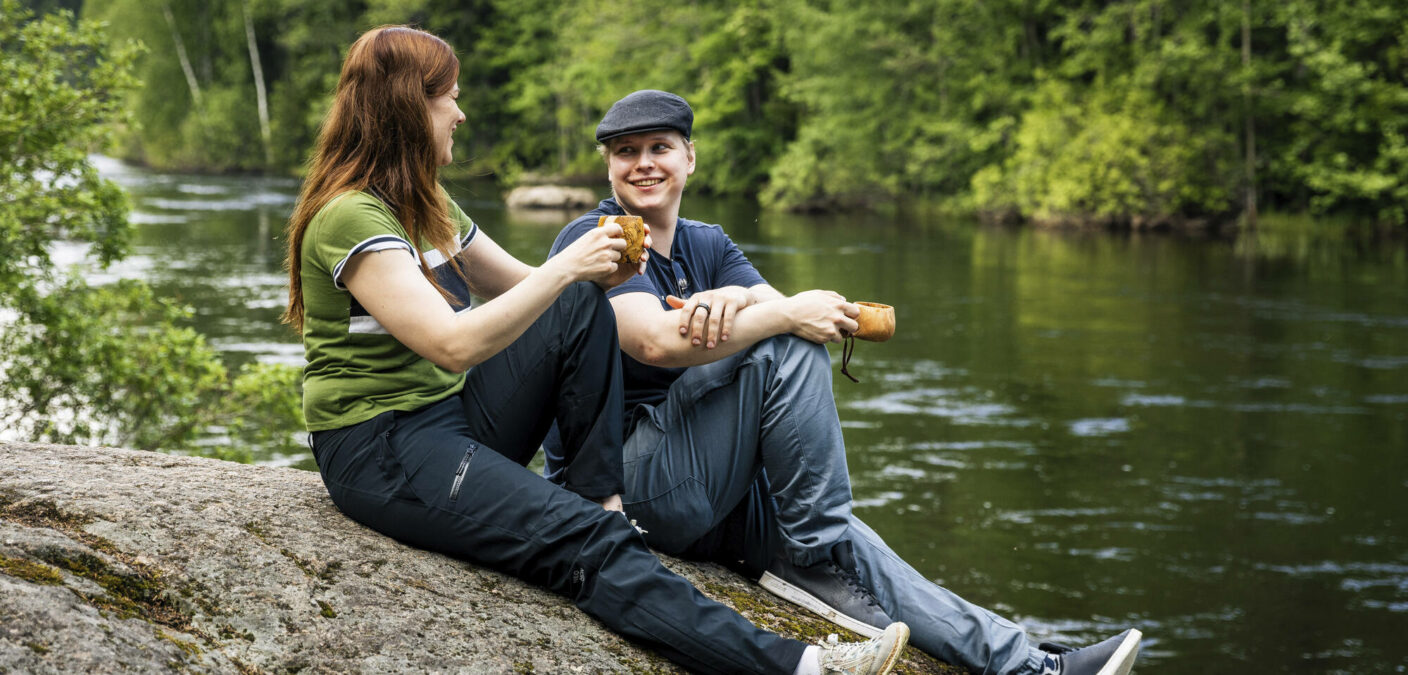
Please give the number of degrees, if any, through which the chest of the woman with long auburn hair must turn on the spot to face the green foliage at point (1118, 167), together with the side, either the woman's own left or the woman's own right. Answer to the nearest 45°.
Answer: approximately 45° to the woman's own left

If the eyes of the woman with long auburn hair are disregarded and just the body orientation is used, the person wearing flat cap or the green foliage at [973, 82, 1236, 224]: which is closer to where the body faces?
the person wearing flat cap

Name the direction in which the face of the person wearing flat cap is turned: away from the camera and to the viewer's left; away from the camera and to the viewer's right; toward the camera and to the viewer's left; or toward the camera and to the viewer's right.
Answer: toward the camera and to the viewer's left

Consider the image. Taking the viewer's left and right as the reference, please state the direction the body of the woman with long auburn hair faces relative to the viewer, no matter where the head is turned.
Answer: facing to the right of the viewer

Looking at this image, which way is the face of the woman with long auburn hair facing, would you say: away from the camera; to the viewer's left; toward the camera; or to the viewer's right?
to the viewer's right

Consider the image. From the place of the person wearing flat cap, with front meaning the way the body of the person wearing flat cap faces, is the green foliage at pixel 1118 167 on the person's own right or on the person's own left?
on the person's own left

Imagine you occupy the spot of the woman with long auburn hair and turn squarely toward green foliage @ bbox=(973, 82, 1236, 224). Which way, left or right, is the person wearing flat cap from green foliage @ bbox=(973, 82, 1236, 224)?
right
